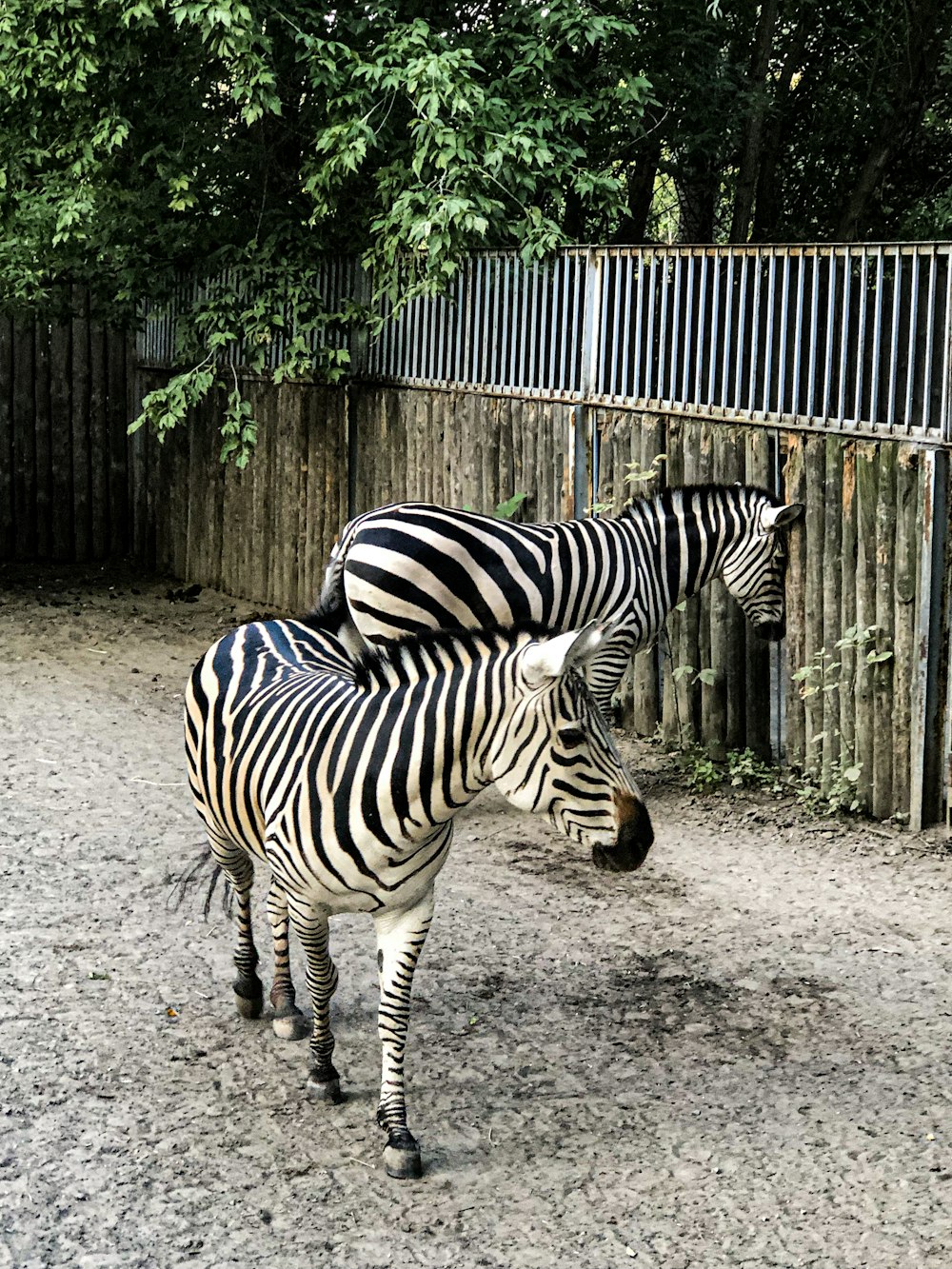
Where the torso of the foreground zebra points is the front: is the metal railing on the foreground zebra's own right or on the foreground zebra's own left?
on the foreground zebra's own left

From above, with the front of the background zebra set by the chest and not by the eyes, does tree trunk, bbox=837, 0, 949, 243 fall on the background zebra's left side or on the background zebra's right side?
on the background zebra's left side

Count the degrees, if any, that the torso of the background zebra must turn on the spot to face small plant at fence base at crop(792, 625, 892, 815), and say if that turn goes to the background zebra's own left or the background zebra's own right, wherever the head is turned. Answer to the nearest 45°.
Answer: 0° — it already faces it

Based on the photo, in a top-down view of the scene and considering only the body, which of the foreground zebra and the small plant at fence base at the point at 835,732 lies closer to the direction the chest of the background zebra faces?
the small plant at fence base

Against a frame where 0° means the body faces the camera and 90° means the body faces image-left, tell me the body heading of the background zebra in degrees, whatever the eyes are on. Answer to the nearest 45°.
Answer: approximately 270°

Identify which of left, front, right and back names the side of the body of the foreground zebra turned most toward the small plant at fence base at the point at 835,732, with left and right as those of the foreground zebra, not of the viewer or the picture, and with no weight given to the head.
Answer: left

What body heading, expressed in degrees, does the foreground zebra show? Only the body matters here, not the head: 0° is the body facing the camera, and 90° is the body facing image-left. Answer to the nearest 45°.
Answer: approximately 315°

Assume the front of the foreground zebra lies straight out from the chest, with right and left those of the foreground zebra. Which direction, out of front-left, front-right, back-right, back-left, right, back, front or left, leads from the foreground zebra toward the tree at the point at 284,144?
back-left

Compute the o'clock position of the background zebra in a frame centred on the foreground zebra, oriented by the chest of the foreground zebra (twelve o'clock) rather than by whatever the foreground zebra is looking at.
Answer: The background zebra is roughly at 8 o'clock from the foreground zebra.
